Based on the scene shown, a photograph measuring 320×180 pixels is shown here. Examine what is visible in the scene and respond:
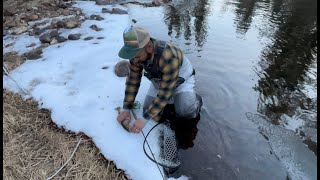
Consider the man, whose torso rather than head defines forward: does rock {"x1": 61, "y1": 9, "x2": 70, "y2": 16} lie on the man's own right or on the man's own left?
on the man's own right

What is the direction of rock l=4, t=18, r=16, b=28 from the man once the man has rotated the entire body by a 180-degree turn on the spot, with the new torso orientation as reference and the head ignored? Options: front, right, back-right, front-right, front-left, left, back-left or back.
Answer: left

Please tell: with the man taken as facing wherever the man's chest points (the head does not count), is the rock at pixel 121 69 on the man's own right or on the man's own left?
on the man's own right

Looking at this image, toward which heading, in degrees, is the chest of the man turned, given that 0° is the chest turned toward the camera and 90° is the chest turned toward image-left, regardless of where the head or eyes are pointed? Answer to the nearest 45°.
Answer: approximately 45°

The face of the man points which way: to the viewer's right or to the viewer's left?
to the viewer's left

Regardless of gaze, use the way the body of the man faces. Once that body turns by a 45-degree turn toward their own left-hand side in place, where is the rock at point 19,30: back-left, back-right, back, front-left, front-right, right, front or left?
back-right

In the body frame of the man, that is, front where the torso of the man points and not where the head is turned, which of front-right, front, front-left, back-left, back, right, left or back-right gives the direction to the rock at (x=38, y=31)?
right

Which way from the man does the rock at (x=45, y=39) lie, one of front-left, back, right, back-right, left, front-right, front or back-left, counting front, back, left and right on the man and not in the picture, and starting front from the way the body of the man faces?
right

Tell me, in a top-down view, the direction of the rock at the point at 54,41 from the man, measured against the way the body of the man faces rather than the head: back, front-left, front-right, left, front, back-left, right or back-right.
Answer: right

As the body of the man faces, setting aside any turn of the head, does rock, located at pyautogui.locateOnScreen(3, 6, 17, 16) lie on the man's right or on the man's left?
on the man's right
